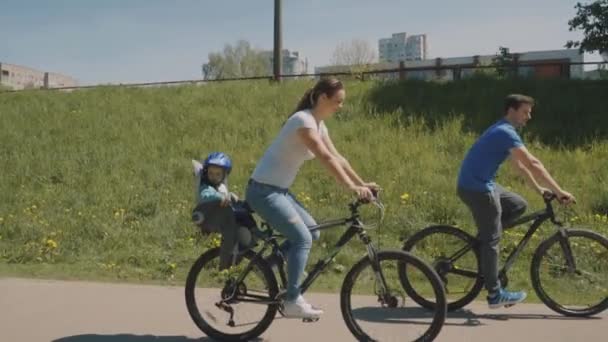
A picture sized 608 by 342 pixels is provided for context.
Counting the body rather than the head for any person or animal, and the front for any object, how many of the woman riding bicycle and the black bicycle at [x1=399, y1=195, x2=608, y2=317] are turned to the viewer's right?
2

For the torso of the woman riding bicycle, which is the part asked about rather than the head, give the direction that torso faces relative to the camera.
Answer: to the viewer's right

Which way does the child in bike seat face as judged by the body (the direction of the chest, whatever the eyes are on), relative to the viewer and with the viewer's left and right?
facing the viewer and to the right of the viewer

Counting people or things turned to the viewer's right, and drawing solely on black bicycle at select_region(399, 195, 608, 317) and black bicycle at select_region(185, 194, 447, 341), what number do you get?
2

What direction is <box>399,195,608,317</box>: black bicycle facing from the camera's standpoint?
to the viewer's right

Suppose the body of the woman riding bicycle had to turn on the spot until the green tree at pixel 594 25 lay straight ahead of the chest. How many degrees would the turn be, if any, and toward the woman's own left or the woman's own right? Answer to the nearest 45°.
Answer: approximately 45° to the woman's own left

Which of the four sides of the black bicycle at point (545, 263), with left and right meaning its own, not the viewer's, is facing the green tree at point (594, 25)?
left

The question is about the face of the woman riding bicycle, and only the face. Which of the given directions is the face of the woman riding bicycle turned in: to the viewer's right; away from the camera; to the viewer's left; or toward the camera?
to the viewer's right

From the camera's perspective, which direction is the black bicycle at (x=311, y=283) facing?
to the viewer's right
